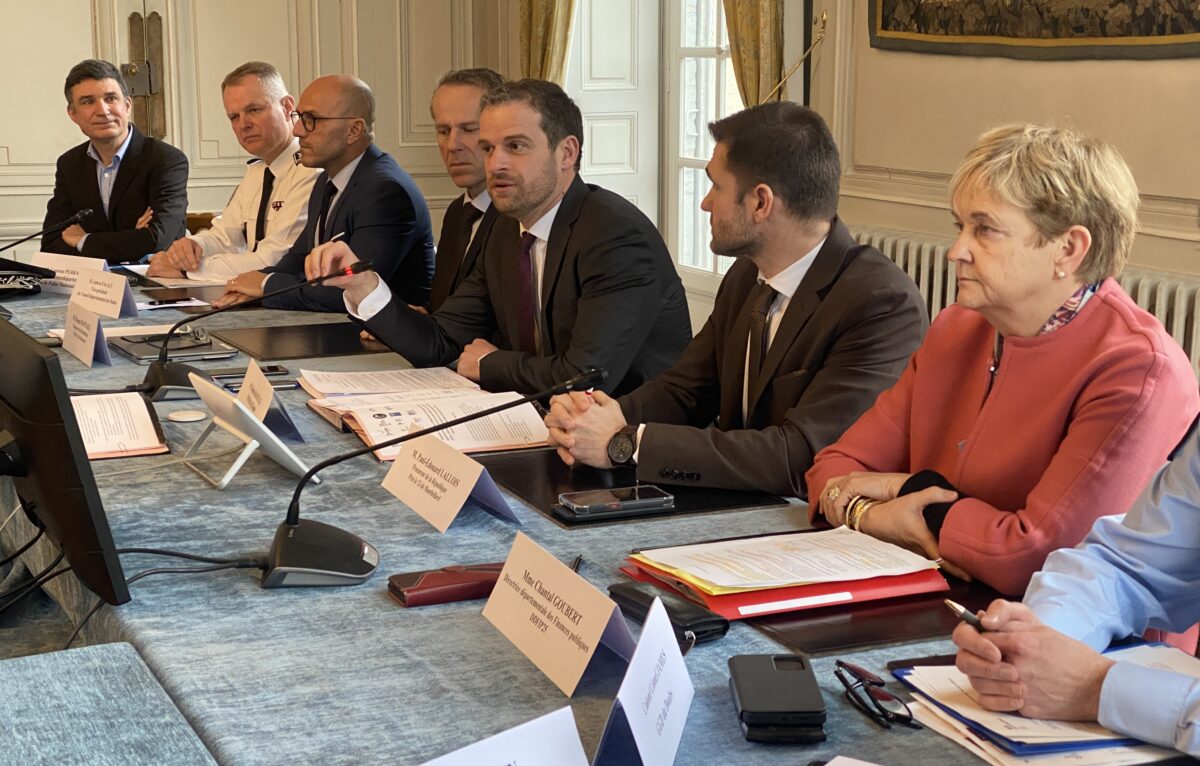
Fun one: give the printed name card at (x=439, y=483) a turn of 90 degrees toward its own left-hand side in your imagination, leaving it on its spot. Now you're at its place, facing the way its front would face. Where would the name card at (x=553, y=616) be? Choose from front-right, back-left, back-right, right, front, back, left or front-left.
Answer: front-right

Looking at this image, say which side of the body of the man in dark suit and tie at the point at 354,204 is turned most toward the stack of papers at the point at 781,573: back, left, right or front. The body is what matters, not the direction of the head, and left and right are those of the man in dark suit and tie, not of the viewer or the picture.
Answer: left

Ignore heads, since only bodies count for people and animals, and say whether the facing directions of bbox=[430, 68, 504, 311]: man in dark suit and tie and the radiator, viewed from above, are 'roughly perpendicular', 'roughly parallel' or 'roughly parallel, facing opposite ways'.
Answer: roughly parallel

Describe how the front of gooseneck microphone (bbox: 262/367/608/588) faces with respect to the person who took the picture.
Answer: facing to the right of the viewer

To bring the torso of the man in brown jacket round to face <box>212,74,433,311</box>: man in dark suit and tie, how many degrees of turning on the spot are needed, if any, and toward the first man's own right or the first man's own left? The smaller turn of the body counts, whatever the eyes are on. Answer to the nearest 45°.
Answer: approximately 90° to the first man's own right

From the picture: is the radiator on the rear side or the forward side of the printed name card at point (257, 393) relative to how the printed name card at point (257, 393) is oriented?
on the rear side

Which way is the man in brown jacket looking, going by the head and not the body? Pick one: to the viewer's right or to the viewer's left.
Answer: to the viewer's left

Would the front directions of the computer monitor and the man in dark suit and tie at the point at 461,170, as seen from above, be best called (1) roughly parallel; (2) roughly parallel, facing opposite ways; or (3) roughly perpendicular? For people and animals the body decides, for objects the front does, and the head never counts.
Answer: roughly parallel, facing opposite ways

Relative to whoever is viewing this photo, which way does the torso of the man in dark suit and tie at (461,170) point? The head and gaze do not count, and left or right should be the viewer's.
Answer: facing the viewer and to the left of the viewer

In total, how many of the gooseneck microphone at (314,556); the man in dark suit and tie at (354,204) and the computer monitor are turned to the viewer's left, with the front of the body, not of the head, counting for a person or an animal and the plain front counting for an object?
1

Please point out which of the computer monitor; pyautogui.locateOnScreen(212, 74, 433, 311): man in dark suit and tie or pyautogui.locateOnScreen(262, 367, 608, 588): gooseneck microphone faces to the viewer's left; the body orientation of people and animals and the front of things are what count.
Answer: the man in dark suit and tie

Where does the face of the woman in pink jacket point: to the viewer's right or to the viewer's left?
to the viewer's left

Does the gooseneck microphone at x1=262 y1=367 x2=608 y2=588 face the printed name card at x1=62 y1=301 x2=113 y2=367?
no

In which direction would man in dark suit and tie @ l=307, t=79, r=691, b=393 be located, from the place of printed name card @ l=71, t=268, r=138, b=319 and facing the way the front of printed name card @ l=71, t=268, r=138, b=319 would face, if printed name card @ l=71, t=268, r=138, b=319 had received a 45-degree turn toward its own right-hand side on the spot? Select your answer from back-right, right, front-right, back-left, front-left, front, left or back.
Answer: back-left

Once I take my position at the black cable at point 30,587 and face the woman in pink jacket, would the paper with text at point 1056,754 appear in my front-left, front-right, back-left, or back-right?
front-right
